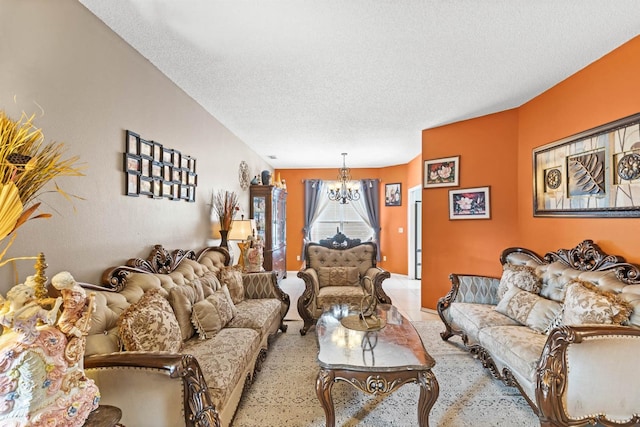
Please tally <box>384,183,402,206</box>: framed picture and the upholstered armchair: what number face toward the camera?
2

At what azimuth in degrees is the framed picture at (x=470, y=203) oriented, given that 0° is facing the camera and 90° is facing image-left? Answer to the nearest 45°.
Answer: approximately 45°

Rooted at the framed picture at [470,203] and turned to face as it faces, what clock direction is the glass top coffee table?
The glass top coffee table is roughly at 11 o'clock from the framed picture.

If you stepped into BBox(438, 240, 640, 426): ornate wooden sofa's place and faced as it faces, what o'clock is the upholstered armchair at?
The upholstered armchair is roughly at 2 o'clock from the ornate wooden sofa.

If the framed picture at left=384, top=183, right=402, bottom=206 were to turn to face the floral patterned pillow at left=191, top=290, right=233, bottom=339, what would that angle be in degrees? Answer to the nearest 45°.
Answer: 0° — it already faces it

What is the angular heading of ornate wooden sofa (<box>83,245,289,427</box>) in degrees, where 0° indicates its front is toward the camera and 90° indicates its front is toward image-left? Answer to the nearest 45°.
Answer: approximately 315°

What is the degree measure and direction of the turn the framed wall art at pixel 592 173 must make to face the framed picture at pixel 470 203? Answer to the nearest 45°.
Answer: approximately 90° to its right

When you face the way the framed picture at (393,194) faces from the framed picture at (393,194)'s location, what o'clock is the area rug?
The area rug is roughly at 12 o'clock from the framed picture.

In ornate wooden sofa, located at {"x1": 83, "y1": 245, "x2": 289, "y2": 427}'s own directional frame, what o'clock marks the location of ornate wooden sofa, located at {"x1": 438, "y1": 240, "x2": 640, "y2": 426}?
ornate wooden sofa, located at {"x1": 438, "y1": 240, "x2": 640, "y2": 426} is roughly at 11 o'clock from ornate wooden sofa, located at {"x1": 83, "y1": 245, "x2": 289, "y2": 427}.

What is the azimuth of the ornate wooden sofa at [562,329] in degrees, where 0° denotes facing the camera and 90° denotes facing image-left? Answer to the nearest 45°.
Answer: approximately 45°
